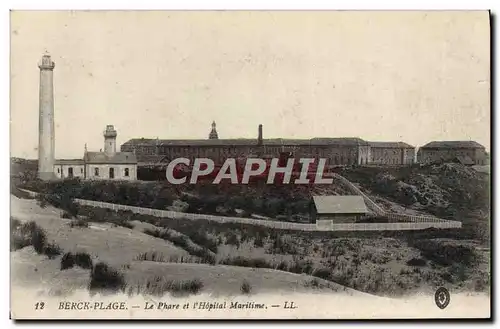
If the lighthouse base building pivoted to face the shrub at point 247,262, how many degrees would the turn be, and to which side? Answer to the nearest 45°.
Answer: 0° — it already faces it

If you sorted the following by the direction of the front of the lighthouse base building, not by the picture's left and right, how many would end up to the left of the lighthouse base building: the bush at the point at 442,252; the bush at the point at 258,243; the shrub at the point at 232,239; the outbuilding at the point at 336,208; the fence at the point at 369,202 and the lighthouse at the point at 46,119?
5

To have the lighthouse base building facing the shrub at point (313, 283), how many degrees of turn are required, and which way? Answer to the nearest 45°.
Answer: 0° — it already faces it

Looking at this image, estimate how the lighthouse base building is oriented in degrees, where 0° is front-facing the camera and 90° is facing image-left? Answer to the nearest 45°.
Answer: approximately 0°

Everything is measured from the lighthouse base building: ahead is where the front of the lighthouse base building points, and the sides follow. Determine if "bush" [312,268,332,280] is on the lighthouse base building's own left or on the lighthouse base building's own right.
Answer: on the lighthouse base building's own left

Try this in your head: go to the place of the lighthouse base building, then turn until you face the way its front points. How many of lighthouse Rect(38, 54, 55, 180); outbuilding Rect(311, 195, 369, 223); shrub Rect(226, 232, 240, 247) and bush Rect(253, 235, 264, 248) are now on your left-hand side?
3

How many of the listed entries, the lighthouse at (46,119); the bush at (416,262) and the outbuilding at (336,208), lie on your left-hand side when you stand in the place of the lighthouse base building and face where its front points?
2

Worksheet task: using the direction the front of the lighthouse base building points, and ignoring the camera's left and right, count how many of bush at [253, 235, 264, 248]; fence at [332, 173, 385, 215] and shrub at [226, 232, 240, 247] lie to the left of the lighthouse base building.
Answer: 3

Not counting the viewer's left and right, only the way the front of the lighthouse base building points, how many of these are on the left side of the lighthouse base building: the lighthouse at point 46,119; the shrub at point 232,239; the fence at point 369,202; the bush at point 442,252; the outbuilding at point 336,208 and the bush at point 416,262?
5

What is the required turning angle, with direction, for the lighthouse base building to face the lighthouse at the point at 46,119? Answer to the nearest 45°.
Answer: approximately 90° to its right
